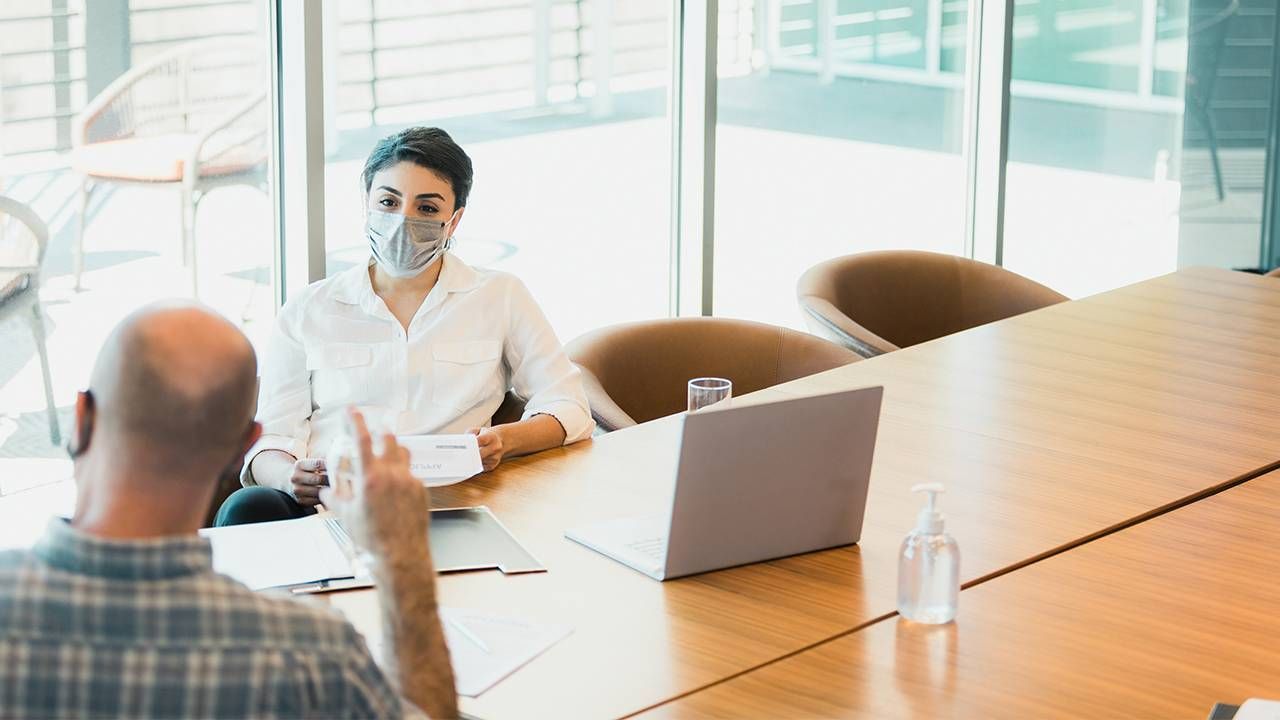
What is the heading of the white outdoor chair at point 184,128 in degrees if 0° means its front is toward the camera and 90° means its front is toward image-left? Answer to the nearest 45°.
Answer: approximately 45°

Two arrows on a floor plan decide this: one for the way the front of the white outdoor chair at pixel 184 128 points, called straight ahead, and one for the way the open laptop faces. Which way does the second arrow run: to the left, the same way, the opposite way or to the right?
to the right

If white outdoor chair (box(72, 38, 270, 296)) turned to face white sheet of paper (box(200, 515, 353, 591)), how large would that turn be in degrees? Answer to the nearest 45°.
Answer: approximately 45° to its left

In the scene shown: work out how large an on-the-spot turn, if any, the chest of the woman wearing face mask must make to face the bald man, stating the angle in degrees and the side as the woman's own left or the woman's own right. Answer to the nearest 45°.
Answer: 0° — they already face them

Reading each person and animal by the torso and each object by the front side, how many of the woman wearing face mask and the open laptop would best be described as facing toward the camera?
1

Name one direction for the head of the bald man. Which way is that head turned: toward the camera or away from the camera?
away from the camera

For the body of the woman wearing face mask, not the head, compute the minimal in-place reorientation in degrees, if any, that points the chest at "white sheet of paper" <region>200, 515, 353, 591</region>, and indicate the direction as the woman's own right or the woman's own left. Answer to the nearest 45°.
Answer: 0° — they already face it

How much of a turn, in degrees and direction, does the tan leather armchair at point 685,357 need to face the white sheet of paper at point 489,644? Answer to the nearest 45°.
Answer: approximately 45° to its right

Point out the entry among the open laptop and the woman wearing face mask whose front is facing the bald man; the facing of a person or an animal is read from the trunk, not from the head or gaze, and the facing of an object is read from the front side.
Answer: the woman wearing face mask

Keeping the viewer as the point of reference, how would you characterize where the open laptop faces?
facing away from the viewer and to the left of the viewer

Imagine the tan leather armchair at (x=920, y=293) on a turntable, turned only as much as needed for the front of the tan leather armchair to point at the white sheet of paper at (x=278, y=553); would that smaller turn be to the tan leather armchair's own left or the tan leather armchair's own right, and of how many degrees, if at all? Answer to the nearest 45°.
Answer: approximately 45° to the tan leather armchair's own right

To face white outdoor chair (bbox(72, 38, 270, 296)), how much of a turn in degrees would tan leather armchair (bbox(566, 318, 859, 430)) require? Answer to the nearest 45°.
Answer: approximately 135° to its right
